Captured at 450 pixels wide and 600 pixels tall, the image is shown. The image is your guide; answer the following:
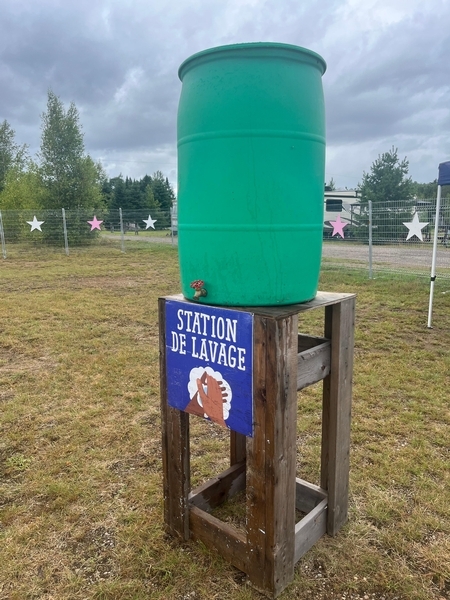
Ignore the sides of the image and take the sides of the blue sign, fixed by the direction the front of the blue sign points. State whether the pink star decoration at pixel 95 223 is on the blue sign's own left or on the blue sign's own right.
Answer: on the blue sign's own right

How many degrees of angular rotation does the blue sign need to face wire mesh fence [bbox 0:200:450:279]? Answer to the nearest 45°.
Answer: approximately 135° to its right

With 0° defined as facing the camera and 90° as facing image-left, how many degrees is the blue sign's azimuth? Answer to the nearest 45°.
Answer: approximately 45°

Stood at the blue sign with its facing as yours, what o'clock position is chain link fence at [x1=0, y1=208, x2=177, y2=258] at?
The chain link fence is roughly at 4 o'clock from the blue sign.

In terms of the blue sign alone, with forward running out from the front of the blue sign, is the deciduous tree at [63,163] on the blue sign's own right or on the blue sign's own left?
on the blue sign's own right
